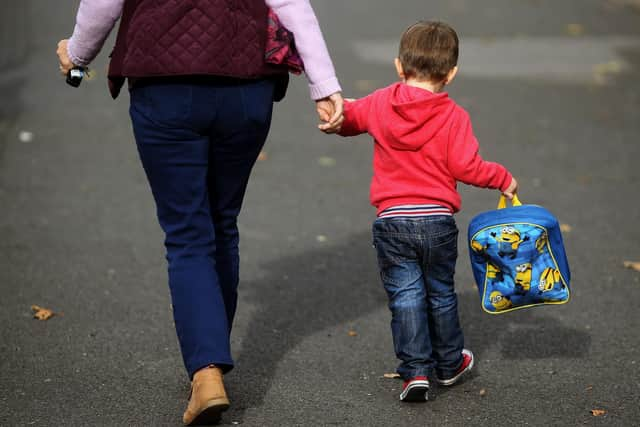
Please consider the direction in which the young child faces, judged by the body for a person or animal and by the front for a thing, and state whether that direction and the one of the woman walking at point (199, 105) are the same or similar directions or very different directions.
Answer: same or similar directions

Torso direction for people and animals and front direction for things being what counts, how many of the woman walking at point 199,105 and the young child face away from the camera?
2

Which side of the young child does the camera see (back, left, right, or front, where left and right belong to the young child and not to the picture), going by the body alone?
back

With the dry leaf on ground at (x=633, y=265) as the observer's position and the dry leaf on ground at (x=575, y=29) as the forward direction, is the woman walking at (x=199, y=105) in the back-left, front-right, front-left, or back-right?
back-left

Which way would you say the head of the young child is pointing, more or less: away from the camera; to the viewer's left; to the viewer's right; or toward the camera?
away from the camera

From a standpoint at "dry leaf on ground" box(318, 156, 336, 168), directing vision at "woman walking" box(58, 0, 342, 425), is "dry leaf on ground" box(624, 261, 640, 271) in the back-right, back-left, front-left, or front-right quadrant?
front-left

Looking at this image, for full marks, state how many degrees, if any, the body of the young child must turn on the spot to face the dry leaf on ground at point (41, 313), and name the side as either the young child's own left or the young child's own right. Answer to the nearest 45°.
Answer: approximately 90° to the young child's own left

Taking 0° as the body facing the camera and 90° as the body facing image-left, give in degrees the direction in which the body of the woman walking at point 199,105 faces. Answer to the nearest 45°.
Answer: approximately 180°

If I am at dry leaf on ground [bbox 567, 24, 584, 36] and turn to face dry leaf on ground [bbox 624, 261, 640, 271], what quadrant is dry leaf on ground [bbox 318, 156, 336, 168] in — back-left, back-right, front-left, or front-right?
front-right

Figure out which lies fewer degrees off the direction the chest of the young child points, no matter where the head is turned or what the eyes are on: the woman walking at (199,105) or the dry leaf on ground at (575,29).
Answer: the dry leaf on ground

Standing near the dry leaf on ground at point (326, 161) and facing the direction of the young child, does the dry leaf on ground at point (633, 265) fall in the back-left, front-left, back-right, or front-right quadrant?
front-left

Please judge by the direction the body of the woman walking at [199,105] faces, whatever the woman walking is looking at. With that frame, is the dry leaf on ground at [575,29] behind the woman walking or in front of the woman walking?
in front
